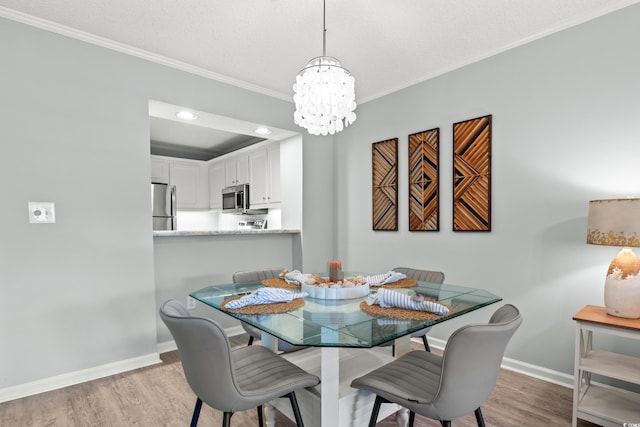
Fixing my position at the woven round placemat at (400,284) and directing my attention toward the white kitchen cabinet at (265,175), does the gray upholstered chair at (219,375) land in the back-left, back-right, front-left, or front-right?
back-left

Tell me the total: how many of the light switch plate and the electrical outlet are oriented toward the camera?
2

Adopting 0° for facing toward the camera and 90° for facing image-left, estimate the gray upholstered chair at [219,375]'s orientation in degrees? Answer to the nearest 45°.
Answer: approximately 225°

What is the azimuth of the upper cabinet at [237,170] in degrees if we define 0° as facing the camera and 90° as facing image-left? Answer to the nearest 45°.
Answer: approximately 45°

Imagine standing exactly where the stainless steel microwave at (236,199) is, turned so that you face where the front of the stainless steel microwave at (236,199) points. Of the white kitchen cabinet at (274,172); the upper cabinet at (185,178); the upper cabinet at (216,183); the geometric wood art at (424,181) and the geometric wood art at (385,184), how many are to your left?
3

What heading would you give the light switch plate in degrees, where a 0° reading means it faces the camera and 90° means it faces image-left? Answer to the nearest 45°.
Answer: approximately 0°

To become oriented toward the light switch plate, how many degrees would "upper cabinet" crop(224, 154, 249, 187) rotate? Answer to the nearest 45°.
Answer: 0° — it already faces it
